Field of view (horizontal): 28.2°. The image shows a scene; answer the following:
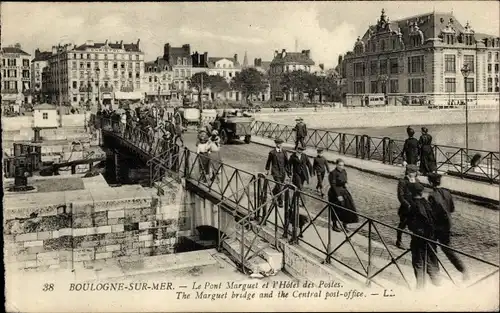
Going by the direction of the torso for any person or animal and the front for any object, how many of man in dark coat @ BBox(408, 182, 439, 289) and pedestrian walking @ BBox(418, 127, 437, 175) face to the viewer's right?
0

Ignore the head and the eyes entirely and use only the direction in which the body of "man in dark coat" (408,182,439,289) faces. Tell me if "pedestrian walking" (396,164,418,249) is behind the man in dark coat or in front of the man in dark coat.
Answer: in front

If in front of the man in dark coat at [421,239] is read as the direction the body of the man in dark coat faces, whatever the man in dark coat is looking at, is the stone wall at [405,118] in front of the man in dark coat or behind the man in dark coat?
in front

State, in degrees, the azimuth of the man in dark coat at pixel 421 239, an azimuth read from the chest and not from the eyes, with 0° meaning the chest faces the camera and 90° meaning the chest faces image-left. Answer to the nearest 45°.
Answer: approximately 135°

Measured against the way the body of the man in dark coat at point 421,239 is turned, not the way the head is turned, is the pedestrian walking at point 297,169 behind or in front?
in front
